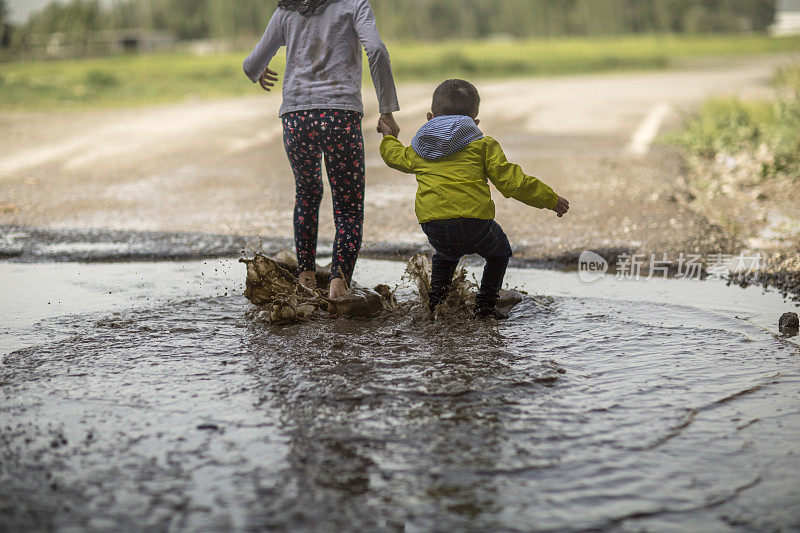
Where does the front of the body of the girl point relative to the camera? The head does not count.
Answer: away from the camera

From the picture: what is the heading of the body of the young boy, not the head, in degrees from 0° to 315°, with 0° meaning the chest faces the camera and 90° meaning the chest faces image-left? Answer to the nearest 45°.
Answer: approximately 180°

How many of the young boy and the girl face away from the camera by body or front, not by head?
2

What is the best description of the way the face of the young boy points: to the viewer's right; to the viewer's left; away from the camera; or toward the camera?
away from the camera
